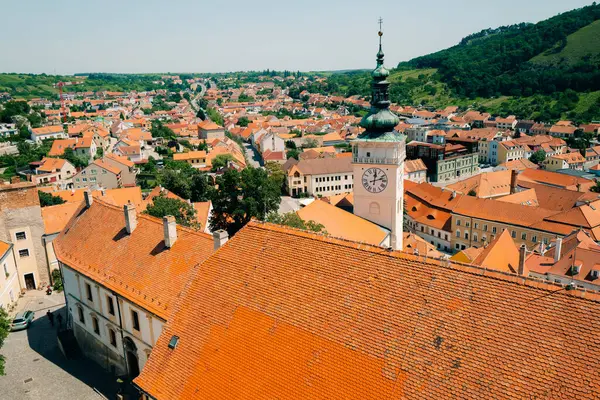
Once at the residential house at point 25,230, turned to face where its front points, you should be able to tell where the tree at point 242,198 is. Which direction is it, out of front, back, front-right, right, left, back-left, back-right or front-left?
left

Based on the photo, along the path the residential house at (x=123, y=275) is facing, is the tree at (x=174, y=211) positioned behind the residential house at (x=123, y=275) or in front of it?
behind

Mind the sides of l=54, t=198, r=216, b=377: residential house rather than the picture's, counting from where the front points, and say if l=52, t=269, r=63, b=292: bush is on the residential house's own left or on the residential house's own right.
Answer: on the residential house's own right

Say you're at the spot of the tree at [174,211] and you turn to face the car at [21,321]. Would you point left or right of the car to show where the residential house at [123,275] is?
left

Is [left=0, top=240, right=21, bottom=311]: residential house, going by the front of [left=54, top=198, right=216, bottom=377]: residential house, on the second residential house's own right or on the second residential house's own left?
on the second residential house's own right

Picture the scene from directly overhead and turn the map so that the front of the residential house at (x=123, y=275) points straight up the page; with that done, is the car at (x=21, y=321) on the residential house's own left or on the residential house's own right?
on the residential house's own right

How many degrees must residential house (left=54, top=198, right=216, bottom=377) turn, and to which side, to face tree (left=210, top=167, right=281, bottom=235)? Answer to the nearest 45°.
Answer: approximately 180°

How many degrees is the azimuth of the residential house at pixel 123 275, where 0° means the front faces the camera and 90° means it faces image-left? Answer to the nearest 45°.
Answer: approximately 45°

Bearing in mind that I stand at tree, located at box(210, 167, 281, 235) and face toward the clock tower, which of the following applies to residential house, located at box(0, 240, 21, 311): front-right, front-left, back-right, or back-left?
back-right
